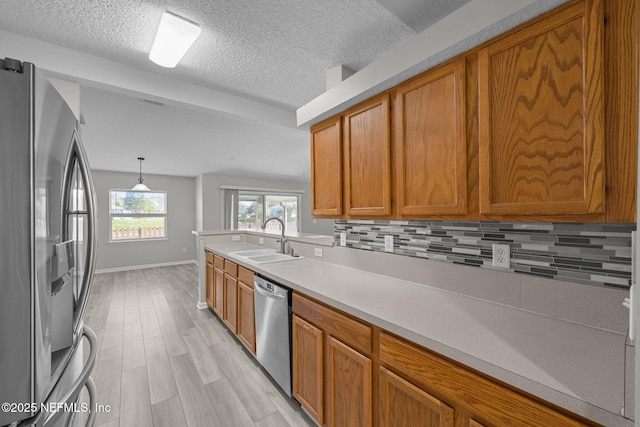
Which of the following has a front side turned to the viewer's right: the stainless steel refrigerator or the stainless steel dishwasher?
the stainless steel refrigerator

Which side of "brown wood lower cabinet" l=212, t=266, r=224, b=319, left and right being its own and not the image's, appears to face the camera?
left

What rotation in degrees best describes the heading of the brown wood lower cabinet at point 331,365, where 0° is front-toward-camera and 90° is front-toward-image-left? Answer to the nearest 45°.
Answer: approximately 45°

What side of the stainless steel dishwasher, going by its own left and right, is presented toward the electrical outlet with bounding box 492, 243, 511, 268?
left

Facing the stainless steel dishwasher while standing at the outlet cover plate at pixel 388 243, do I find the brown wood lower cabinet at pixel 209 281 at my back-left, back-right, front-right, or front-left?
front-right

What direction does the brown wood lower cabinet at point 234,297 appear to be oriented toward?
to the viewer's left

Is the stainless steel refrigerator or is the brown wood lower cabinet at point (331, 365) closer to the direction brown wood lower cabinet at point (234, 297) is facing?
the stainless steel refrigerator

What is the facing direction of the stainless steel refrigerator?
to the viewer's right

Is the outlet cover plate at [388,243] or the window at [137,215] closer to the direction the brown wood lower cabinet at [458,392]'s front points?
the window

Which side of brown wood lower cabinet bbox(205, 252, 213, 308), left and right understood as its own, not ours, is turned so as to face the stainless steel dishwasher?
left

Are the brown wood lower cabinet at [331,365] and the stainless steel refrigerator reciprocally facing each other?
yes

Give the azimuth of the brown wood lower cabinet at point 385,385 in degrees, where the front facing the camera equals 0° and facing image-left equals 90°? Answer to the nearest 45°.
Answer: approximately 45°

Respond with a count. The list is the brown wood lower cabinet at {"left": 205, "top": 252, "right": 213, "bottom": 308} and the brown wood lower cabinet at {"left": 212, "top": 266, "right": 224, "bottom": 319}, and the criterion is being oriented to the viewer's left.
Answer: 2

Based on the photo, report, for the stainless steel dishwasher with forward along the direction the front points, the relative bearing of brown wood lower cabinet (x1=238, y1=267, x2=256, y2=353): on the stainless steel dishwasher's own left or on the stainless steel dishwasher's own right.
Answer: on the stainless steel dishwasher's own right
